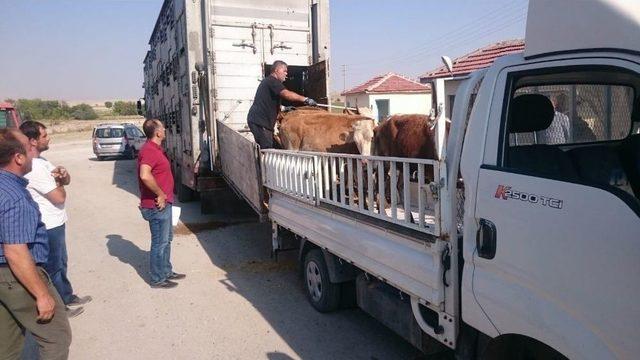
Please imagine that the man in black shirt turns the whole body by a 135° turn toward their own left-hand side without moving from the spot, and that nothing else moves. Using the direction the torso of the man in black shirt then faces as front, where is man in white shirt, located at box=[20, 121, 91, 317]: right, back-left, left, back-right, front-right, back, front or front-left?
left

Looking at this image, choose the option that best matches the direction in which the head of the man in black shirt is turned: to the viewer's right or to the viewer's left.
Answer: to the viewer's right

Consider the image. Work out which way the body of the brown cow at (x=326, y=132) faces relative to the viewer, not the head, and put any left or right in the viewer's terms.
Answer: facing to the right of the viewer

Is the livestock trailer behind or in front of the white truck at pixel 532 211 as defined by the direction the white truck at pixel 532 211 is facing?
behind

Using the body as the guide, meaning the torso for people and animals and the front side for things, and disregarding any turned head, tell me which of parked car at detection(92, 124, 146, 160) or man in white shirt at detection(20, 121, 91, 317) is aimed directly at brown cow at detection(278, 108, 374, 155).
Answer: the man in white shirt

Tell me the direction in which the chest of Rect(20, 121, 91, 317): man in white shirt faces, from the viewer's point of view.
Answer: to the viewer's right

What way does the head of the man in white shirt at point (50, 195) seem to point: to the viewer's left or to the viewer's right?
to the viewer's right

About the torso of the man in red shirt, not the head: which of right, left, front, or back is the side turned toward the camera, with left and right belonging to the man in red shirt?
right

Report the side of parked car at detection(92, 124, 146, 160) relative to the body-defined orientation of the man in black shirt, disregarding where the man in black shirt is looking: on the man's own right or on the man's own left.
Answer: on the man's own left

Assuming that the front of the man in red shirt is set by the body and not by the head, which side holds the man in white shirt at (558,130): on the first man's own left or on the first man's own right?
on the first man's own right
